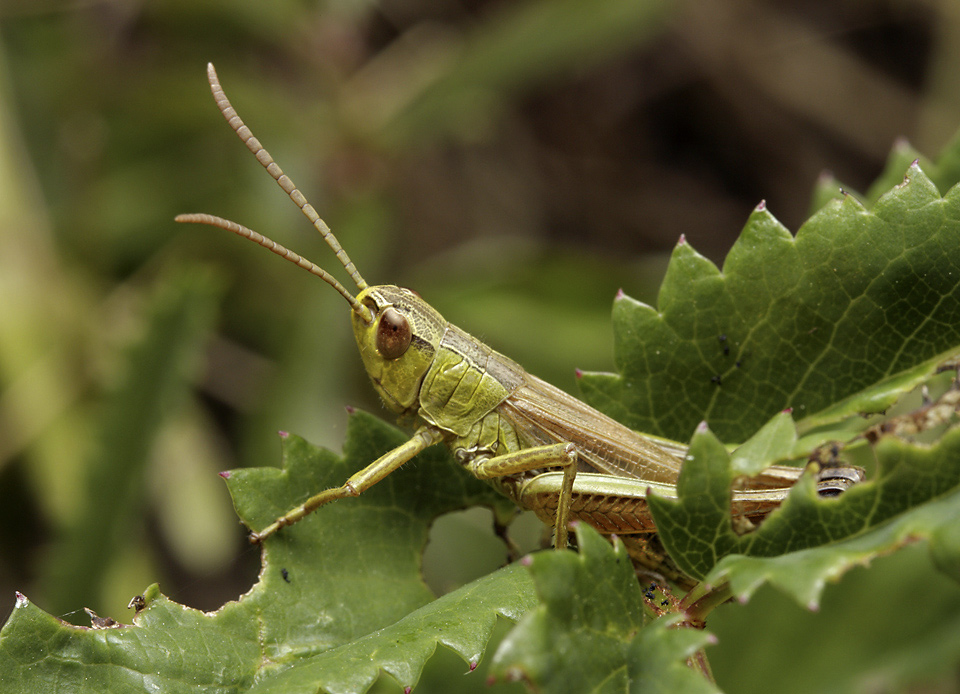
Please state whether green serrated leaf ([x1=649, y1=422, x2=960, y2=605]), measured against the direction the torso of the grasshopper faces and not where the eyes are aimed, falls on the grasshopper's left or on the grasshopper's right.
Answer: on the grasshopper's left

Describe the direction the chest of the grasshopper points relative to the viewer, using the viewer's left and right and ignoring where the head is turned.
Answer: facing to the left of the viewer
